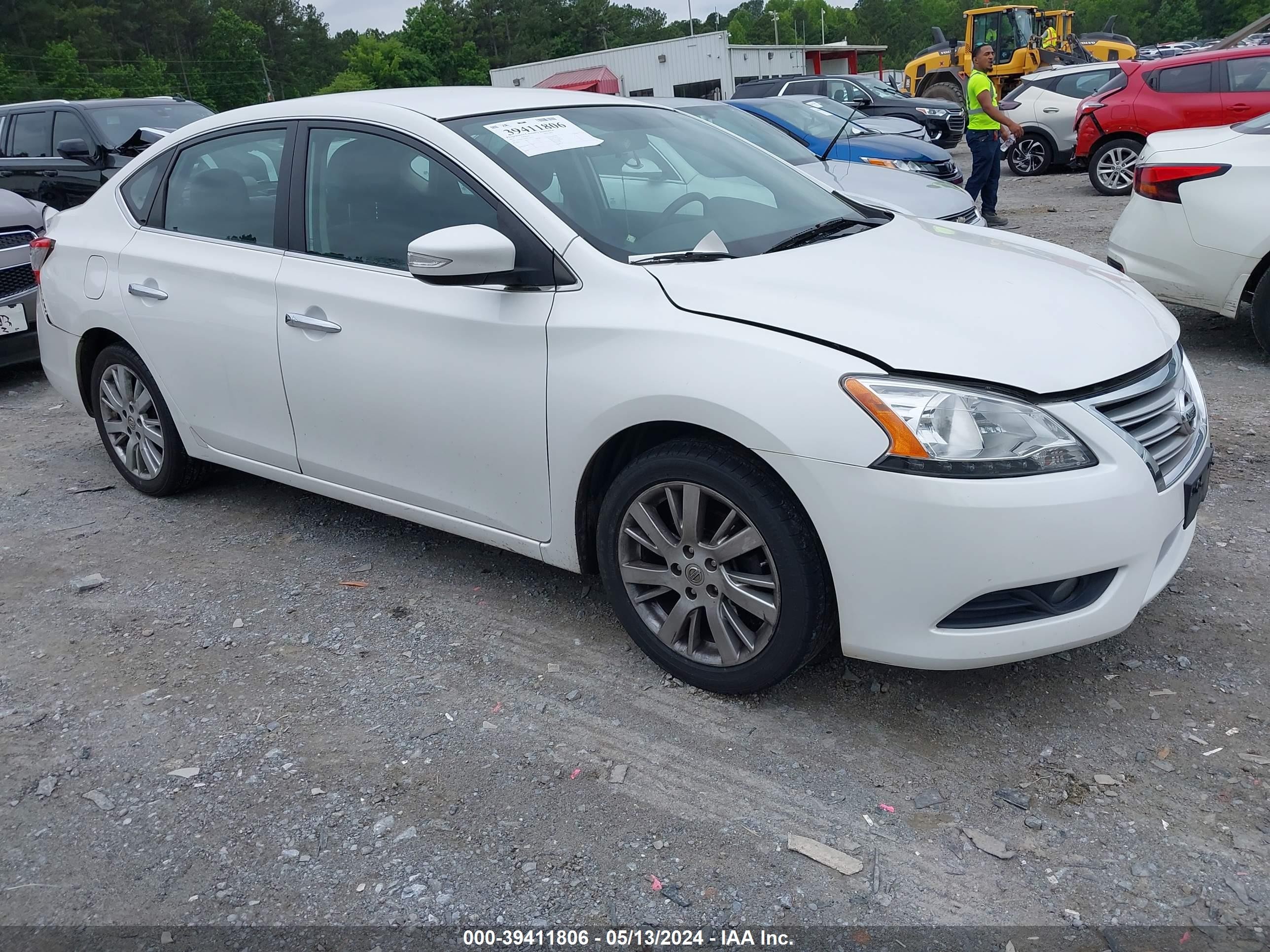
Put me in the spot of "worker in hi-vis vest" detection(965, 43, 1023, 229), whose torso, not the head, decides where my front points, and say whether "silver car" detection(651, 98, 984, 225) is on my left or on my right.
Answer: on my right

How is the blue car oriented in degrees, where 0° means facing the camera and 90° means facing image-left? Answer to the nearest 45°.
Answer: approximately 315°

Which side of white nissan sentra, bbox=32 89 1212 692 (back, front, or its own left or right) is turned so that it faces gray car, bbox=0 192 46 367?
back

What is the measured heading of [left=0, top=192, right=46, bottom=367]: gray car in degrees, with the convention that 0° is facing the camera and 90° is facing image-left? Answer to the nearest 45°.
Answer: approximately 315°

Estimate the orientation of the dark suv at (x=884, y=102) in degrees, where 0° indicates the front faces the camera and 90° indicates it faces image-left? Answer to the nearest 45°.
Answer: approximately 315°
